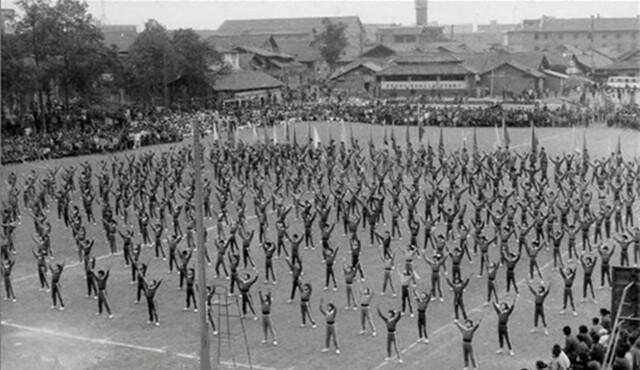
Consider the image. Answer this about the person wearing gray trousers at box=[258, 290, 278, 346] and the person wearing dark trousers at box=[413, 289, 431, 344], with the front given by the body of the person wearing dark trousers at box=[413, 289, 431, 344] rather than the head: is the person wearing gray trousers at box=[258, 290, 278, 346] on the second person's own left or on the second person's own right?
on the second person's own right

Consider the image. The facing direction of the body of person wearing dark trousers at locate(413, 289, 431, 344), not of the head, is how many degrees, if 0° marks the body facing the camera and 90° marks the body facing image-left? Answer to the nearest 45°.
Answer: approximately 0°

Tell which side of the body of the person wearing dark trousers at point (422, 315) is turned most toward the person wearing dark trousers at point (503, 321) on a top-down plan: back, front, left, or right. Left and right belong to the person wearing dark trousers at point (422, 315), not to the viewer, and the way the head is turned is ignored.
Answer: left

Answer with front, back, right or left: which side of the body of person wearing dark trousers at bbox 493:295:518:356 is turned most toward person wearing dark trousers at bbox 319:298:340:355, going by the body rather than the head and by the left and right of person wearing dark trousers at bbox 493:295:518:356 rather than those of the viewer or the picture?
right

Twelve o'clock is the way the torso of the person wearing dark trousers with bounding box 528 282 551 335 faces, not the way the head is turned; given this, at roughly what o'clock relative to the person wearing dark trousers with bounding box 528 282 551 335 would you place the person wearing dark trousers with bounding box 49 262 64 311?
the person wearing dark trousers with bounding box 49 262 64 311 is roughly at 3 o'clock from the person wearing dark trousers with bounding box 528 282 551 335.

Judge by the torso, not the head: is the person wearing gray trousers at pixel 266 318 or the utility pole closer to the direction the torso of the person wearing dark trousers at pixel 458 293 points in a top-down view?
the utility pole

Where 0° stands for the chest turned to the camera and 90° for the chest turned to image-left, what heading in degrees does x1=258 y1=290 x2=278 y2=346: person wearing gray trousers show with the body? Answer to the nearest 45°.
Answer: approximately 0°

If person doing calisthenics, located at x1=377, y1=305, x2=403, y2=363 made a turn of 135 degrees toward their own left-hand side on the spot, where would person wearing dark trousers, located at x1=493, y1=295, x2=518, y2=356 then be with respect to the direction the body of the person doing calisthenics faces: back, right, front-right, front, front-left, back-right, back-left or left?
front-right

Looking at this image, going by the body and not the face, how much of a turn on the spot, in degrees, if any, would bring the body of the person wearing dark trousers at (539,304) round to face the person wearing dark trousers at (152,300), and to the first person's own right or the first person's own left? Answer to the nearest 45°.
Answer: approximately 90° to the first person's own right

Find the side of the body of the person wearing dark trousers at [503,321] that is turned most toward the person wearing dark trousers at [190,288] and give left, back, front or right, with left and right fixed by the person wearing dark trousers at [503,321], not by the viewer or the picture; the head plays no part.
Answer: right

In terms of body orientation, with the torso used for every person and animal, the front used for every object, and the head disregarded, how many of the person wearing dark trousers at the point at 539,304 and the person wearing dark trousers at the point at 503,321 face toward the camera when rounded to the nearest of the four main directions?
2

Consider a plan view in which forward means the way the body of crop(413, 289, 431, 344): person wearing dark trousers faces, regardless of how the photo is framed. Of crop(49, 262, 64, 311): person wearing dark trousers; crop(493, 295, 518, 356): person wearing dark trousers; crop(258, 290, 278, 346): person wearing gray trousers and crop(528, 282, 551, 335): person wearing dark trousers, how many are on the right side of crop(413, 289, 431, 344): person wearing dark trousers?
2
